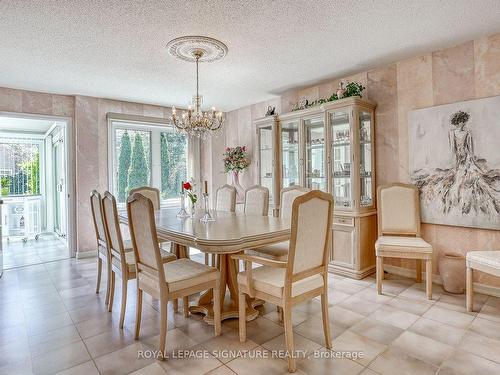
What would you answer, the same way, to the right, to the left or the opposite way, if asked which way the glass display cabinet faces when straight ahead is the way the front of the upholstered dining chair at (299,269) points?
to the left

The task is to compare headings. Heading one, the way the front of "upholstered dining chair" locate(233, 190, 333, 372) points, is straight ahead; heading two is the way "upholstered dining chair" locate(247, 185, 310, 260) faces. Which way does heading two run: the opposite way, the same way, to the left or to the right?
to the left

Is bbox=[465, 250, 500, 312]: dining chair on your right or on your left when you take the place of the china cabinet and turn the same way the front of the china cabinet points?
on your left

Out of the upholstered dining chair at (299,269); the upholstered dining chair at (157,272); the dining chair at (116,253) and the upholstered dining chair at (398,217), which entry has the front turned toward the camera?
the upholstered dining chair at (398,217)

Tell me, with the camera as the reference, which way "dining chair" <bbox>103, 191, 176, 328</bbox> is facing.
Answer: facing away from the viewer and to the right of the viewer
